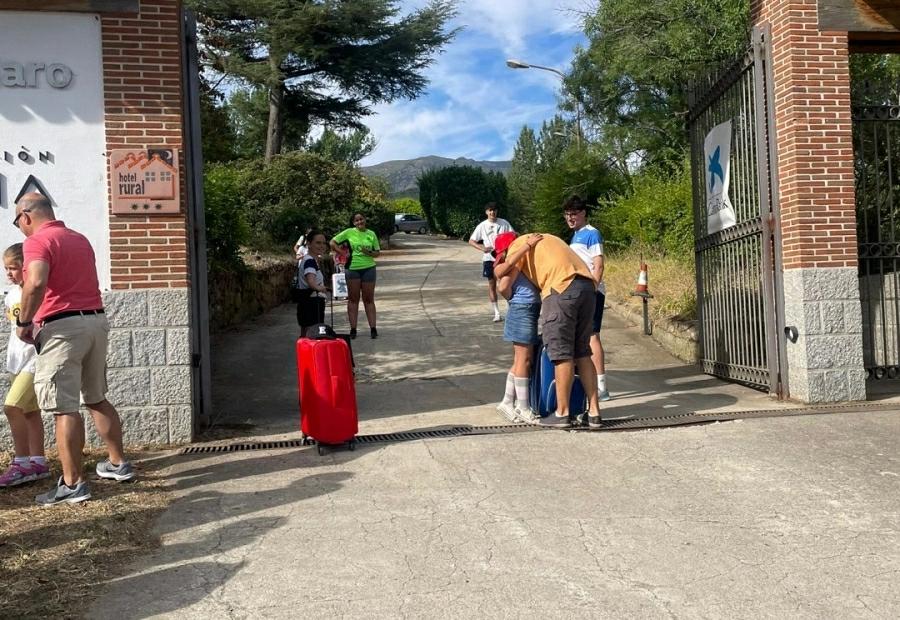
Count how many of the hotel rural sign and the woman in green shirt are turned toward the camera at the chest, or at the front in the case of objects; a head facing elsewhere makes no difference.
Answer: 2

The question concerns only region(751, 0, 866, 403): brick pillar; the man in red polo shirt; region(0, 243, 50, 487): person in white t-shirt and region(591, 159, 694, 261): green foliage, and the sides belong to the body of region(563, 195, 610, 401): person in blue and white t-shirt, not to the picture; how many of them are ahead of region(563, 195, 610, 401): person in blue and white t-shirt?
2

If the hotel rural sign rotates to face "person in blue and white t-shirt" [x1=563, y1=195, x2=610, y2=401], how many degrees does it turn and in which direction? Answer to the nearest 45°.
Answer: approximately 90° to its left

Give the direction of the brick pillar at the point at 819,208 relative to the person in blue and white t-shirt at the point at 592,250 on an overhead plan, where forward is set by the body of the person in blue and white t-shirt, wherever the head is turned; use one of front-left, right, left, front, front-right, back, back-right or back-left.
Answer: back-left

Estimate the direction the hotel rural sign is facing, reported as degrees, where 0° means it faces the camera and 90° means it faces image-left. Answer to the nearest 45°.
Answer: approximately 0°

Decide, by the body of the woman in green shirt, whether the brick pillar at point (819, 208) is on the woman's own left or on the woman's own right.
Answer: on the woman's own left

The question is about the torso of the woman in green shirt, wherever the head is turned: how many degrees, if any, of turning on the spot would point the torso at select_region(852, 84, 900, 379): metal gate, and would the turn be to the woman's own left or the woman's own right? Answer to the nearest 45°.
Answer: approximately 45° to the woman's own left
